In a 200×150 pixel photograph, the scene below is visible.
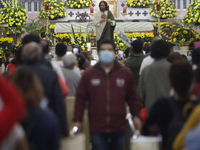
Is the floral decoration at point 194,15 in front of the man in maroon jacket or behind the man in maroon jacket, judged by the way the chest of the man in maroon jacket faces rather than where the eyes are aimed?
behind

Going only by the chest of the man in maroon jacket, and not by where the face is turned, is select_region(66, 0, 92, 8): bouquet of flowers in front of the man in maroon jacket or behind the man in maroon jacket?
behind

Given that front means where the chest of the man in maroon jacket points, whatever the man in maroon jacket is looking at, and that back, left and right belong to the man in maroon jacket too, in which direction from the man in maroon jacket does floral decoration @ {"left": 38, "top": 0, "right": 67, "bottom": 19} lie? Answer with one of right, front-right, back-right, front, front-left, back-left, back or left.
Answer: back

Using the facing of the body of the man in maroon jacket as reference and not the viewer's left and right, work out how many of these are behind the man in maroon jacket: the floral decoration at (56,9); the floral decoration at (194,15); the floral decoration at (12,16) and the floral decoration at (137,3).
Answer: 4

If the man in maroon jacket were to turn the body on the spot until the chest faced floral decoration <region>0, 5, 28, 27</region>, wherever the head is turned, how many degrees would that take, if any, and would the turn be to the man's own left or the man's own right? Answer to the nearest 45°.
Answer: approximately 180°

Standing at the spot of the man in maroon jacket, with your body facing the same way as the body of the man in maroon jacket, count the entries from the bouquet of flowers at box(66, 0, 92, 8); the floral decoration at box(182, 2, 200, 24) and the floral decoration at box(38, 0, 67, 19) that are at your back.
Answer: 3

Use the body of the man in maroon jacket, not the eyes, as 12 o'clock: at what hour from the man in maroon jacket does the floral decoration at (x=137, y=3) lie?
The floral decoration is roughly at 6 o'clock from the man in maroon jacket.

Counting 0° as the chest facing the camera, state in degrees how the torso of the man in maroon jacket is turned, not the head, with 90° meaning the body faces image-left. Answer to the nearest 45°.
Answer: approximately 0°
